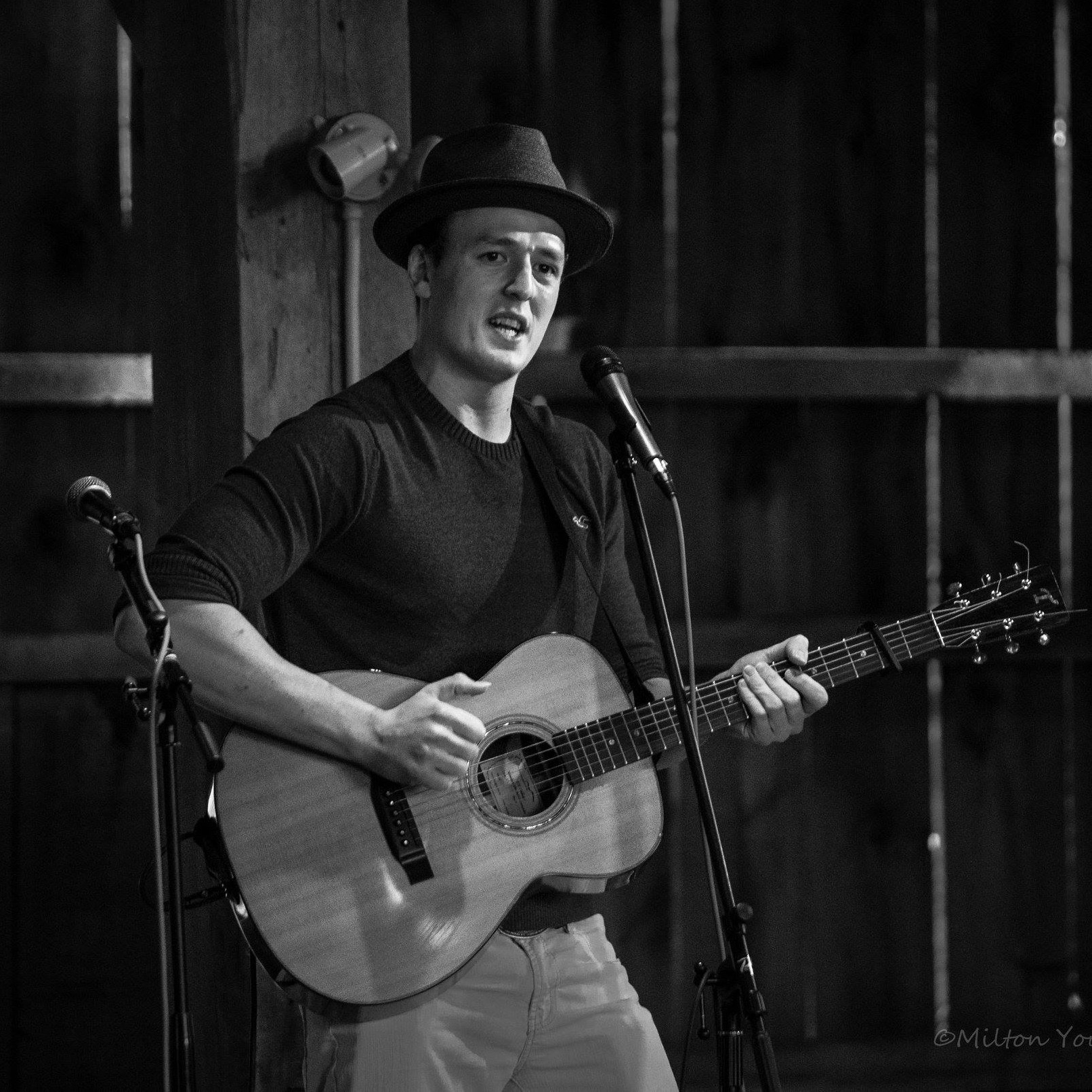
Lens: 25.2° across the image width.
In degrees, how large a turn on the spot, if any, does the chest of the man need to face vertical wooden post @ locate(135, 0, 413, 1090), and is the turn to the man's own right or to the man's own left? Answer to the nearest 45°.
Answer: approximately 180°

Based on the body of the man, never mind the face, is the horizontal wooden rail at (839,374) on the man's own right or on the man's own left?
on the man's own left

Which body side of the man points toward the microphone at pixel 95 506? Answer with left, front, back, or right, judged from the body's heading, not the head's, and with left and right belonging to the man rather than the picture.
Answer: right

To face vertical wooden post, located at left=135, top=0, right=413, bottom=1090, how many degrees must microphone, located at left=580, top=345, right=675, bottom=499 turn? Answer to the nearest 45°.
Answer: approximately 45° to its right

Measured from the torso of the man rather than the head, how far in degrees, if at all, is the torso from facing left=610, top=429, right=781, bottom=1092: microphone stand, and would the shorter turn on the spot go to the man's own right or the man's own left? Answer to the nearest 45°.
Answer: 0° — they already face it

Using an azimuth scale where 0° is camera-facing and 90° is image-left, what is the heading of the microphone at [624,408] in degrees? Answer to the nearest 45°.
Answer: approximately 90°

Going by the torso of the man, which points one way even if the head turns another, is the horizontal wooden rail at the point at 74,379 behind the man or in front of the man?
behind
